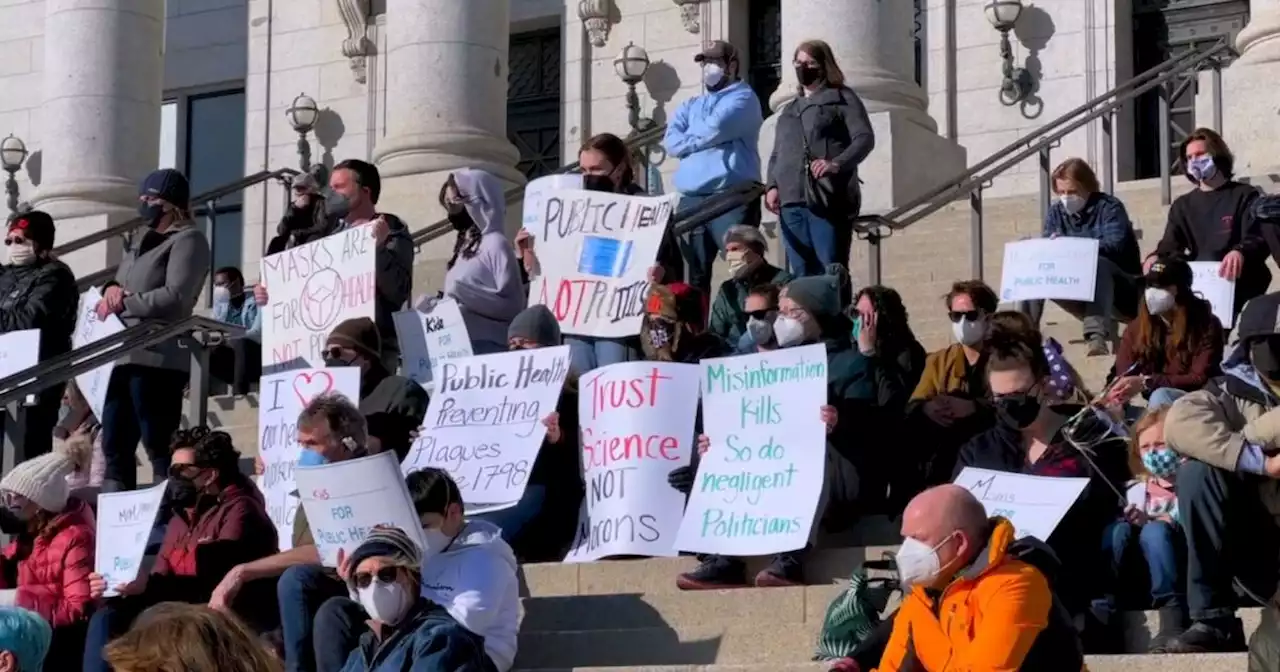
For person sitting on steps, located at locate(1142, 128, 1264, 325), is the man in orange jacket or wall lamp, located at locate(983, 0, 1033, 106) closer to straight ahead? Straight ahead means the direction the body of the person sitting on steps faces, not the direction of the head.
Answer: the man in orange jacket

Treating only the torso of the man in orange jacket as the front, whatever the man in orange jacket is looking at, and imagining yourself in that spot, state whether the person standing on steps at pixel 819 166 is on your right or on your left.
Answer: on your right

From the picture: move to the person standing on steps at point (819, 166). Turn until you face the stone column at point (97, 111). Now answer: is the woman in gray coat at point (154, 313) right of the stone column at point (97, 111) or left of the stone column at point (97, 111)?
left

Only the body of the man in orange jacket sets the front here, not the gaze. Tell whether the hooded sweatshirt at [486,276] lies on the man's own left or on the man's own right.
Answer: on the man's own right

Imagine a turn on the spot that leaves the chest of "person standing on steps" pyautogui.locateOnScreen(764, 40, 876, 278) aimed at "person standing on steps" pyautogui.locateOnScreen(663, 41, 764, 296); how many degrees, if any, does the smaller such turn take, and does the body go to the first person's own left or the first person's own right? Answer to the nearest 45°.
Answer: approximately 90° to the first person's own right

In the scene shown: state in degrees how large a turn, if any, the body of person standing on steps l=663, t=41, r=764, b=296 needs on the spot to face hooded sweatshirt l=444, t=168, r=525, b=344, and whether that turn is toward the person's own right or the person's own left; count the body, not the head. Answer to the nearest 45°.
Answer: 0° — they already face it

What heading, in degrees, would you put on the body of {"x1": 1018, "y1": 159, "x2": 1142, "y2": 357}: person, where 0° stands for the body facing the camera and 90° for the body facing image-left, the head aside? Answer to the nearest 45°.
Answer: approximately 45°
